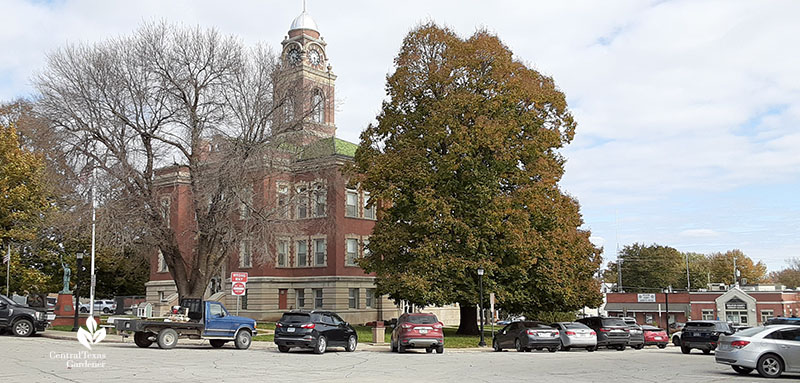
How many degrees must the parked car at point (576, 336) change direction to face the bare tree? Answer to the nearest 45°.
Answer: approximately 45° to its left

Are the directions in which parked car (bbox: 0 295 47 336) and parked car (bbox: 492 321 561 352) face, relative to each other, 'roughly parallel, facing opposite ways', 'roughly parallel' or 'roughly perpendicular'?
roughly perpendicular

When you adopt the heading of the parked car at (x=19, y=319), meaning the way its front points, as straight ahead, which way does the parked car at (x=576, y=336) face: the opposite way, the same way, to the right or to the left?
to the left

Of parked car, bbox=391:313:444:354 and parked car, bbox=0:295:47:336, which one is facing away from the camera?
parked car, bbox=391:313:444:354

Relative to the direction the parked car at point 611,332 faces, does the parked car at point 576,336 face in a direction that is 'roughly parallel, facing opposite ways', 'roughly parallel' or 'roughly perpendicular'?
roughly parallel

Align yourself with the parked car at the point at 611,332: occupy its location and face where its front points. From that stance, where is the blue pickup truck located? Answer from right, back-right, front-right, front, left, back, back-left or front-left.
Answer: left

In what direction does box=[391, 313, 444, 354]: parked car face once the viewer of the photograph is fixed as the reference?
facing away from the viewer

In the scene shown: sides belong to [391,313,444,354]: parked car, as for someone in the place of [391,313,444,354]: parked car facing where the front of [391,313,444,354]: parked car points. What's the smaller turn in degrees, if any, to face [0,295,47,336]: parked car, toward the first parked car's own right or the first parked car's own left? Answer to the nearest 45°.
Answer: approximately 90° to the first parked car's own left

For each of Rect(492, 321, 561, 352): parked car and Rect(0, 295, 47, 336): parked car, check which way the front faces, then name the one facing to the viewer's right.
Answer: Rect(0, 295, 47, 336): parked car

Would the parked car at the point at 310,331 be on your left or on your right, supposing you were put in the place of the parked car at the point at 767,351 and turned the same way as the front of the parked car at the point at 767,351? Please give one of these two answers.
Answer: on your left

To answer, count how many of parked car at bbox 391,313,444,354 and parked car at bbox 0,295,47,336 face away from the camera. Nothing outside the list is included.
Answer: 1

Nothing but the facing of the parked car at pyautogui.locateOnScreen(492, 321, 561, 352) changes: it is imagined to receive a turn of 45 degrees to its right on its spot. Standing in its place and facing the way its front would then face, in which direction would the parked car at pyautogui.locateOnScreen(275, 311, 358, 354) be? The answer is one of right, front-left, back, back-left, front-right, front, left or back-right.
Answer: back-left

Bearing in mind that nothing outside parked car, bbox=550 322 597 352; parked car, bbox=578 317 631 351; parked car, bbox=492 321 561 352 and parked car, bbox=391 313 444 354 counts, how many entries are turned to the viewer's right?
0
